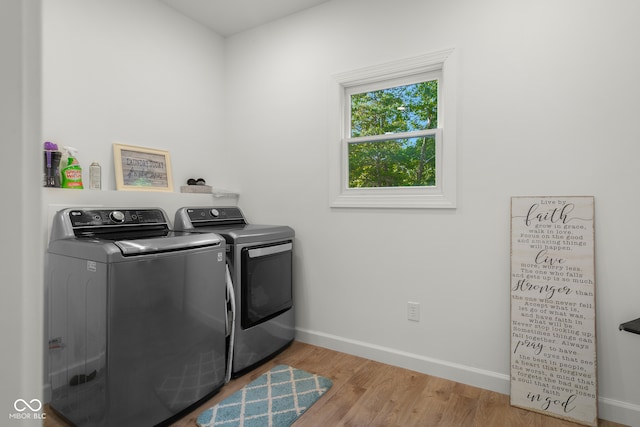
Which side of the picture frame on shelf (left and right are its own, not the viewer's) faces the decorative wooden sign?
front

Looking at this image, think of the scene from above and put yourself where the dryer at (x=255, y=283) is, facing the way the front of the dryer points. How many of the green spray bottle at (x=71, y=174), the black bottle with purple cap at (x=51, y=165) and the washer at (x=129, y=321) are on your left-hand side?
0

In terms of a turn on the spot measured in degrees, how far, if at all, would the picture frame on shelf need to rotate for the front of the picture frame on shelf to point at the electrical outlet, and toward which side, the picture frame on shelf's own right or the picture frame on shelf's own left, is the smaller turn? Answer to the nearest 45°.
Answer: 0° — it already faces it

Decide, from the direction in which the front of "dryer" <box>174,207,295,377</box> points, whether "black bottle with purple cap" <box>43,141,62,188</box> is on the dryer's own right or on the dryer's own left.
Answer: on the dryer's own right

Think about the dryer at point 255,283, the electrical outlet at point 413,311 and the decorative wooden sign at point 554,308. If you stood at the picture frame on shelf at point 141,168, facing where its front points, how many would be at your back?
0

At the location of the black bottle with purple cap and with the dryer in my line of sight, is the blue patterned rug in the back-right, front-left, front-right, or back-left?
front-right

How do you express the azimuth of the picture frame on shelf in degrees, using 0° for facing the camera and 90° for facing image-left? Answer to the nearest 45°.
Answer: approximately 315°

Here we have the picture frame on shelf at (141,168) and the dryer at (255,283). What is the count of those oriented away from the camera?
0

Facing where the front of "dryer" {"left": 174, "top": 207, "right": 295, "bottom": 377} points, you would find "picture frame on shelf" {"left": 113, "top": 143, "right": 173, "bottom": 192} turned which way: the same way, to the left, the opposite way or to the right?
the same way

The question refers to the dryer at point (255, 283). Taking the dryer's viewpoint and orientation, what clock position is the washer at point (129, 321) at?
The washer is roughly at 3 o'clock from the dryer.

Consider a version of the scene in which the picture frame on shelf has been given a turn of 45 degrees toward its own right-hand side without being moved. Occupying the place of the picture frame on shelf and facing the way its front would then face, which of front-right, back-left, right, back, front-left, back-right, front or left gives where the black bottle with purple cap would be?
front-right

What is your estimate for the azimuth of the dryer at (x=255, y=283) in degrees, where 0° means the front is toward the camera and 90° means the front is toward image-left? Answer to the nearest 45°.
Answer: approximately 315°
